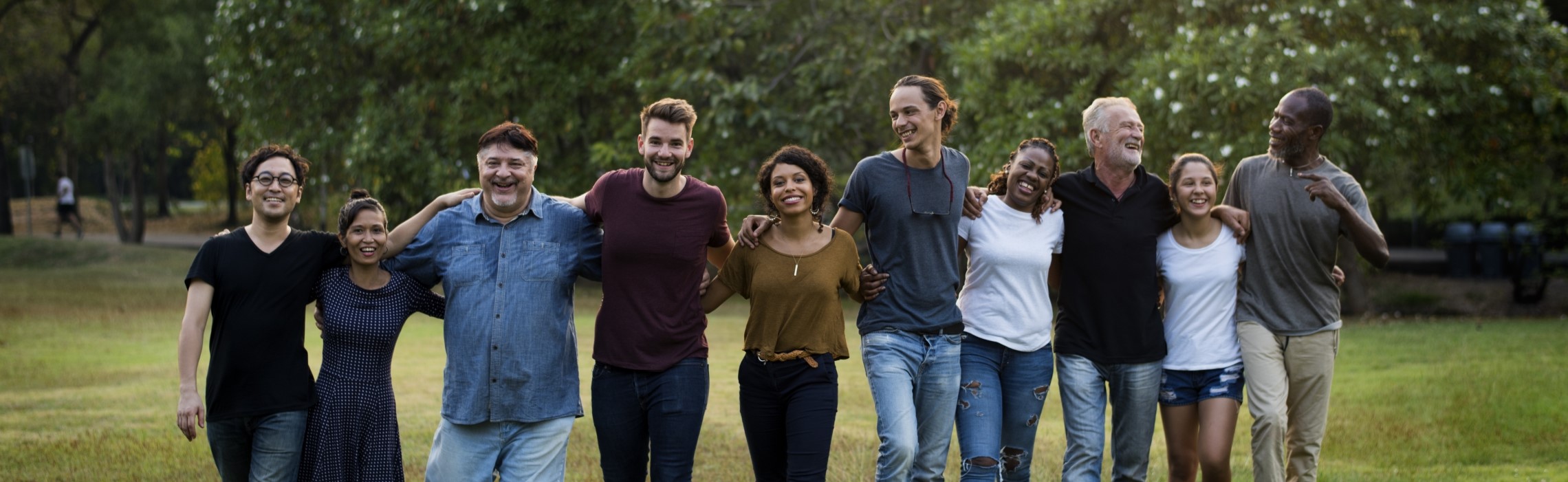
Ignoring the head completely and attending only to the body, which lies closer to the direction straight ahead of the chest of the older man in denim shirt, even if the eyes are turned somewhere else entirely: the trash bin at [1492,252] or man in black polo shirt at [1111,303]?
the man in black polo shirt

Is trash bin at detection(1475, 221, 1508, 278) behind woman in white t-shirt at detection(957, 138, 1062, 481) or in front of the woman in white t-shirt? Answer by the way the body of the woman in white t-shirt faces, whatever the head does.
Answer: behind

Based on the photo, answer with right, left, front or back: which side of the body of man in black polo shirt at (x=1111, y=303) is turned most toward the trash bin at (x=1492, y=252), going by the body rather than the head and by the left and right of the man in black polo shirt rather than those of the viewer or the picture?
back

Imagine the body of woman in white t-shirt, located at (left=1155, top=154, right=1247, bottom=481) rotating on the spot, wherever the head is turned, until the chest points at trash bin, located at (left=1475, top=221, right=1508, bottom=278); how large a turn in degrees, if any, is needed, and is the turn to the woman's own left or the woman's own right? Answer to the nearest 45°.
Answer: approximately 180°

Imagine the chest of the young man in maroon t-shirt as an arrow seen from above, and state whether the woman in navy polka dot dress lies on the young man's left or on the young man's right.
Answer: on the young man's right

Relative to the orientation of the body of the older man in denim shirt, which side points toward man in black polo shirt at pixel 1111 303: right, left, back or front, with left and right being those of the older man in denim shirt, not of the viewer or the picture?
left

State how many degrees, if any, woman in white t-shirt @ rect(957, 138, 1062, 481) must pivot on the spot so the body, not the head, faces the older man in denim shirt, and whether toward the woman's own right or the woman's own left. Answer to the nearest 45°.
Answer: approximately 90° to the woman's own right

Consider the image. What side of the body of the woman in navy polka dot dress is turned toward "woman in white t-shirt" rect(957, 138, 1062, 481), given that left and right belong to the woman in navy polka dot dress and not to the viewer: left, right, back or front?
left

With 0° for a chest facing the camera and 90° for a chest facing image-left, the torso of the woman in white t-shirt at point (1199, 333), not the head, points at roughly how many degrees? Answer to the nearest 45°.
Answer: approximately 0°
